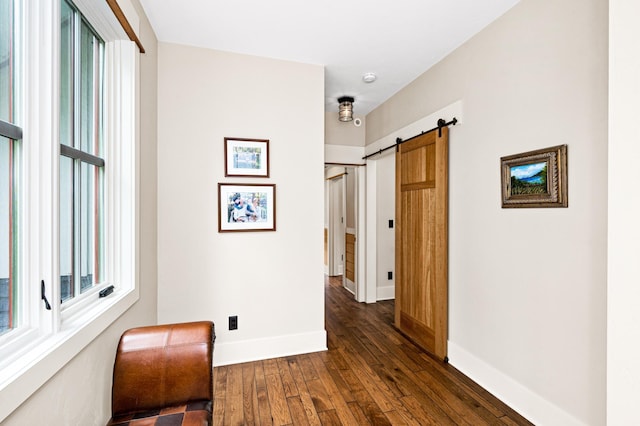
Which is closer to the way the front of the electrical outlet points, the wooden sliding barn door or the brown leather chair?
the brown leather chair

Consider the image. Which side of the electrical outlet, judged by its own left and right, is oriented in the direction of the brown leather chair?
front

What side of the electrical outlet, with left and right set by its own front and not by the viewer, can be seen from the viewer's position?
front

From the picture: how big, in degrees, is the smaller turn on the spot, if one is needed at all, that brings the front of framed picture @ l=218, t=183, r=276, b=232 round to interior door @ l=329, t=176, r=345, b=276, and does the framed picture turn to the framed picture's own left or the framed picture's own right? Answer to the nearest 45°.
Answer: approximately 135° to the framed picture's own left

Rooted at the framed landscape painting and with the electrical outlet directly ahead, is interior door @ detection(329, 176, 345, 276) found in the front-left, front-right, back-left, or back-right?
front-right

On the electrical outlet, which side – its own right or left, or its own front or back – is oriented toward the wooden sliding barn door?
left

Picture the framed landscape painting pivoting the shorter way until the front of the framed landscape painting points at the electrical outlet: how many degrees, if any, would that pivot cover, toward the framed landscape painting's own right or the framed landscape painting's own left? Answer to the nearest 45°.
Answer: approximately 45° to the framed landscape painting's own right

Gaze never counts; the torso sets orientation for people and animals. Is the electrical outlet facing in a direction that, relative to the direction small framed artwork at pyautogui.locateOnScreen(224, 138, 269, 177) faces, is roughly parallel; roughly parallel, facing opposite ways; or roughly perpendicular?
roughly parallel

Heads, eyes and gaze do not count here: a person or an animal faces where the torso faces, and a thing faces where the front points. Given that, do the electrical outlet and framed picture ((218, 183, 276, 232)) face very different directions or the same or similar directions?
same or similar directions

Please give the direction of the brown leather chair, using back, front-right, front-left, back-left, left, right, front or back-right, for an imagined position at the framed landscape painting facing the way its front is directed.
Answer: front

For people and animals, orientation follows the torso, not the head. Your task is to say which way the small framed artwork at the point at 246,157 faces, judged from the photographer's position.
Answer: facing the viewer

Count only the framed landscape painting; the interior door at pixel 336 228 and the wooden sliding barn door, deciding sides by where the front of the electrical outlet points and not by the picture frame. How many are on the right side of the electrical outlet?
0

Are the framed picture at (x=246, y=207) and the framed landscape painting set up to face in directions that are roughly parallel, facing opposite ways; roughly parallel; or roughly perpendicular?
roughly perpendicular

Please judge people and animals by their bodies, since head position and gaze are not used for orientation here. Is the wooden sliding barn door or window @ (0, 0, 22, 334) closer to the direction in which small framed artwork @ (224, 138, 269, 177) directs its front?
the window

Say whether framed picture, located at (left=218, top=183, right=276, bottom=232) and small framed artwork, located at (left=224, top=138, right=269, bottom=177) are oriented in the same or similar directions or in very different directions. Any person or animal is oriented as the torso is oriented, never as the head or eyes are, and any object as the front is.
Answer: same or similar directions

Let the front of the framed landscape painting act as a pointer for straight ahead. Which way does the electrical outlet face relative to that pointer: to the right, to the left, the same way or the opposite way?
to the left

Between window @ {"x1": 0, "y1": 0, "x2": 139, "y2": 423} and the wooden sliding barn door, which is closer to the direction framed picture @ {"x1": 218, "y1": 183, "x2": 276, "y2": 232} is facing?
the window

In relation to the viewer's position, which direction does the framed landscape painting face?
facing the viewer and to the left of the viewer
